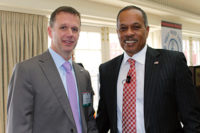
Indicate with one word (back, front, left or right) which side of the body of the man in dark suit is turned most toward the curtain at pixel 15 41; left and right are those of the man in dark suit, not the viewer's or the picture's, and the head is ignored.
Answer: right

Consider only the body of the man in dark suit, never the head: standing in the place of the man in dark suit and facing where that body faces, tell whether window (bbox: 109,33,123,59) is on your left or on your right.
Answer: on your right

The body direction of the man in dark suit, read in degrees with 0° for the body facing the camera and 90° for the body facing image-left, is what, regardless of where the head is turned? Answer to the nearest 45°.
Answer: approximately 45°
